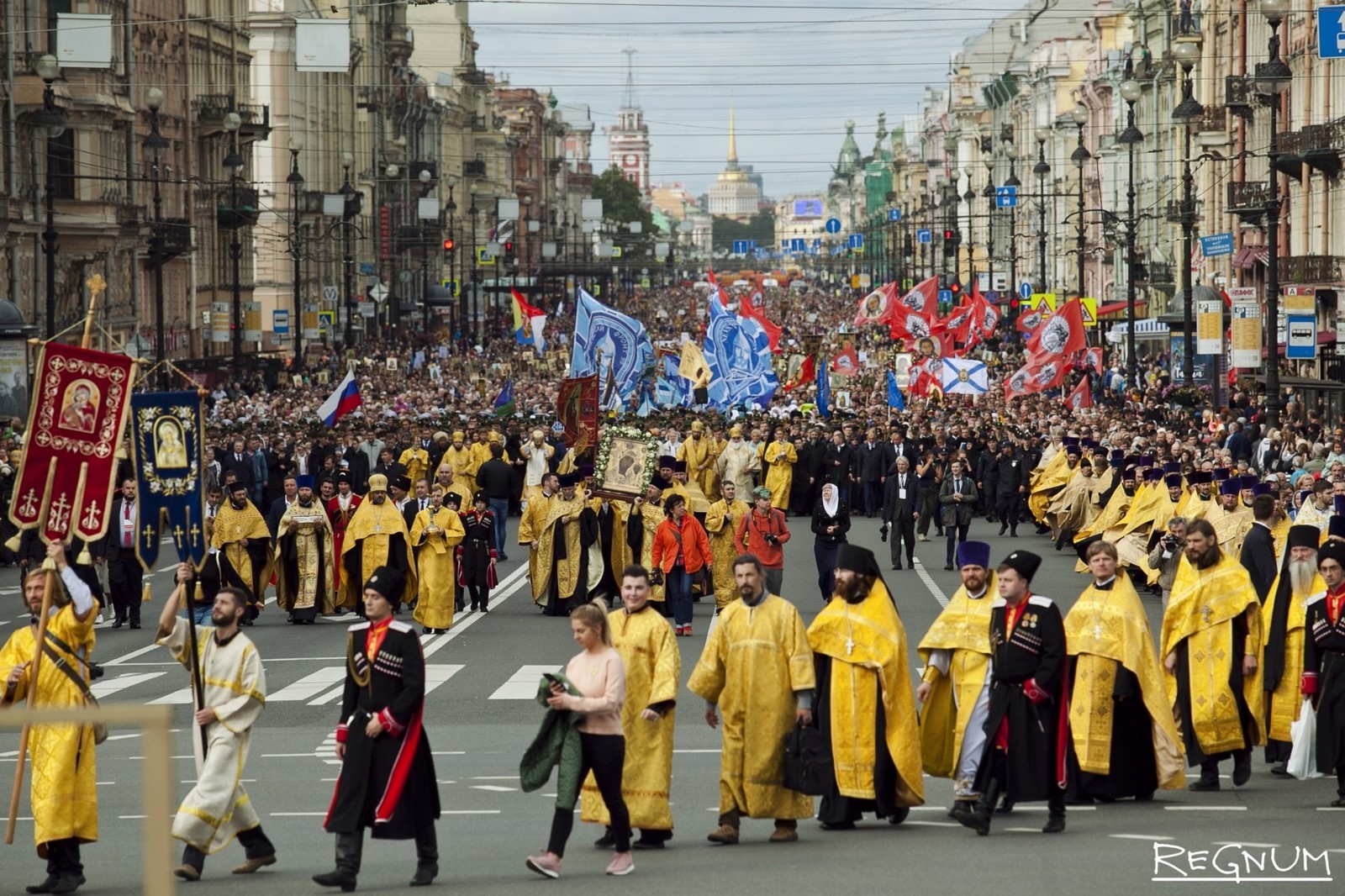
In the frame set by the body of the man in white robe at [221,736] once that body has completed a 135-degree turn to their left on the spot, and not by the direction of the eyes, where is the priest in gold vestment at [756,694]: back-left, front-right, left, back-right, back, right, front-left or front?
front

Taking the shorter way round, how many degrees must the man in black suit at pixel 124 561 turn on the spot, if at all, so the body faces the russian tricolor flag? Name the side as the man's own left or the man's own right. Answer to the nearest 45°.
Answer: approximately 180°

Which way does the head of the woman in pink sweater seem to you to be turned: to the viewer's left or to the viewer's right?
to the viewer's left

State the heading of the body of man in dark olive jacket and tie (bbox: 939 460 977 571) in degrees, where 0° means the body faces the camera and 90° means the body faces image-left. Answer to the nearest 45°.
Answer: approximately 0°
